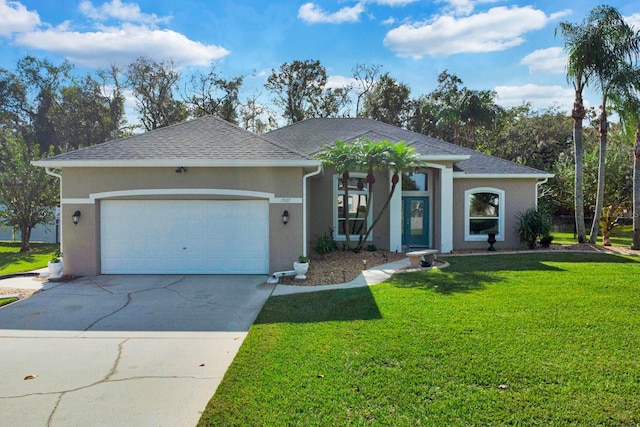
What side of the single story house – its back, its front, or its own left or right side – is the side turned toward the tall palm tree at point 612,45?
left

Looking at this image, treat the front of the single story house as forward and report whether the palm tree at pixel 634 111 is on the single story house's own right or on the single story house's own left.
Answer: on the single story house's own left

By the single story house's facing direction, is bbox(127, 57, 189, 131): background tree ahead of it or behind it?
behind

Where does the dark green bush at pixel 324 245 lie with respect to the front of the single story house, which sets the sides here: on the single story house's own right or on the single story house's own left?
on the single story house's own left

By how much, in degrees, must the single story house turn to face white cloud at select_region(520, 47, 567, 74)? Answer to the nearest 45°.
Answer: approximately 135° to its left

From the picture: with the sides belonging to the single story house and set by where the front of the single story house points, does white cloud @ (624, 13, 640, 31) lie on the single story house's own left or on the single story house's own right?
on the single story house's own left

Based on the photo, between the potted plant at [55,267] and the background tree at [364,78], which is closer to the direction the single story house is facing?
the potted plant

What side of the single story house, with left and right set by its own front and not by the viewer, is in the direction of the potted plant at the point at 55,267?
right

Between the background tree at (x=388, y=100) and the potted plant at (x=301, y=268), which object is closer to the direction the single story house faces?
the potted plant

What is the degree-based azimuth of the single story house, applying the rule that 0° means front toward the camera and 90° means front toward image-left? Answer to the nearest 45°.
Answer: approximately 0°

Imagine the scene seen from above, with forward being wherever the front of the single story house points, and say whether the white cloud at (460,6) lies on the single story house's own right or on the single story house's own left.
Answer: on the single story house's own left
